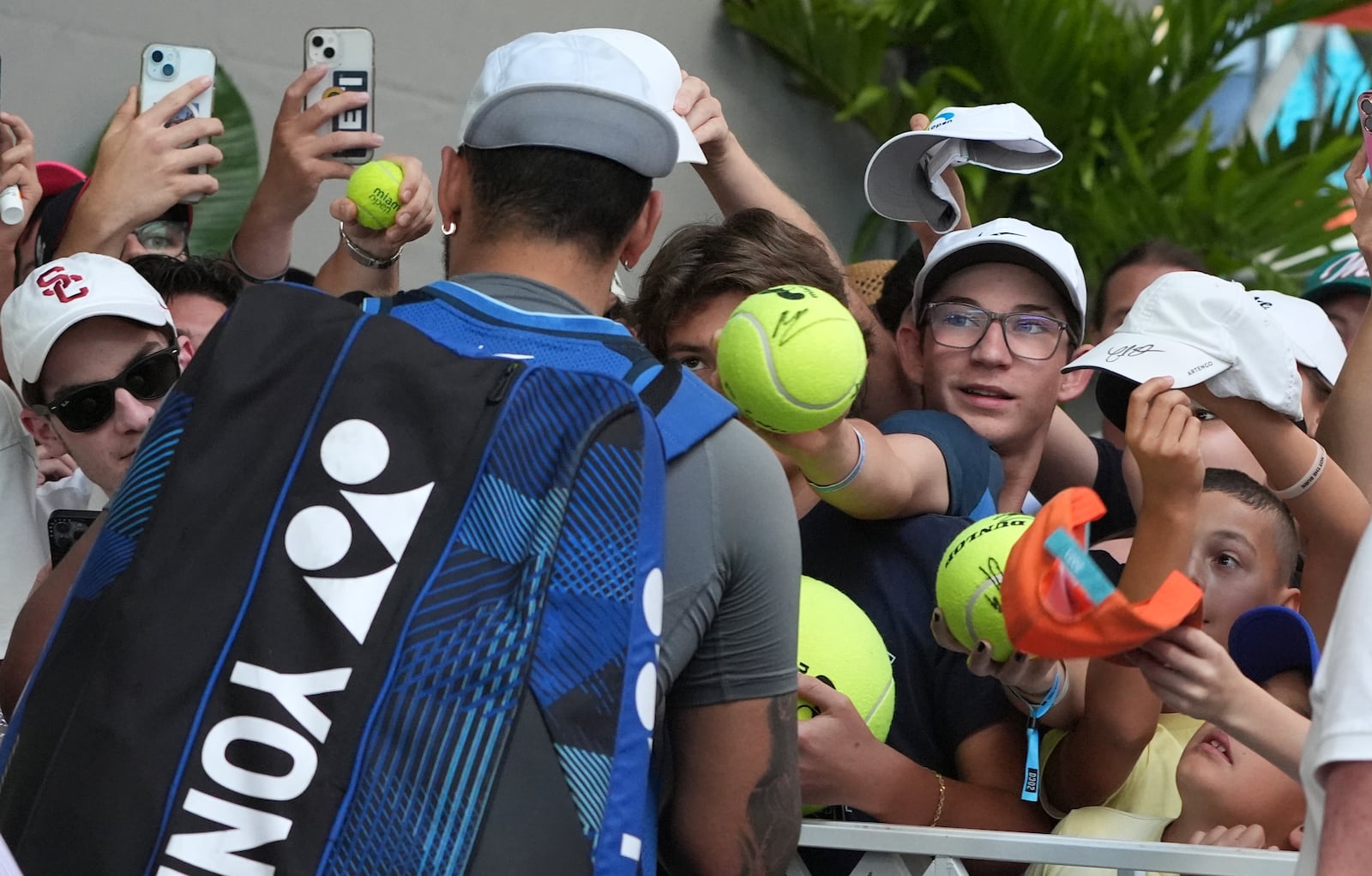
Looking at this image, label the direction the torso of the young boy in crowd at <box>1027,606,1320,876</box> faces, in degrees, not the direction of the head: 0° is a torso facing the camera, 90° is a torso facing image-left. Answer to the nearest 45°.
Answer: approximately 45°

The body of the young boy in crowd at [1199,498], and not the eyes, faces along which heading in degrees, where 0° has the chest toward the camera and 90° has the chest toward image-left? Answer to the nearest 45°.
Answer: approximately 45°

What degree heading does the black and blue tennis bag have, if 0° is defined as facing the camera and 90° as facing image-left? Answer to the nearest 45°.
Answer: approximately 0°

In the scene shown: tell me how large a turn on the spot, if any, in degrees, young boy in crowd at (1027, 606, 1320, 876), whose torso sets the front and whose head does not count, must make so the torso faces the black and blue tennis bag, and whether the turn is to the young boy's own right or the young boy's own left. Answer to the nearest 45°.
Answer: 0° — they already face it

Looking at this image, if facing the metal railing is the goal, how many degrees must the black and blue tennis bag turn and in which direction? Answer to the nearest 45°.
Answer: approximately 135° to its left
